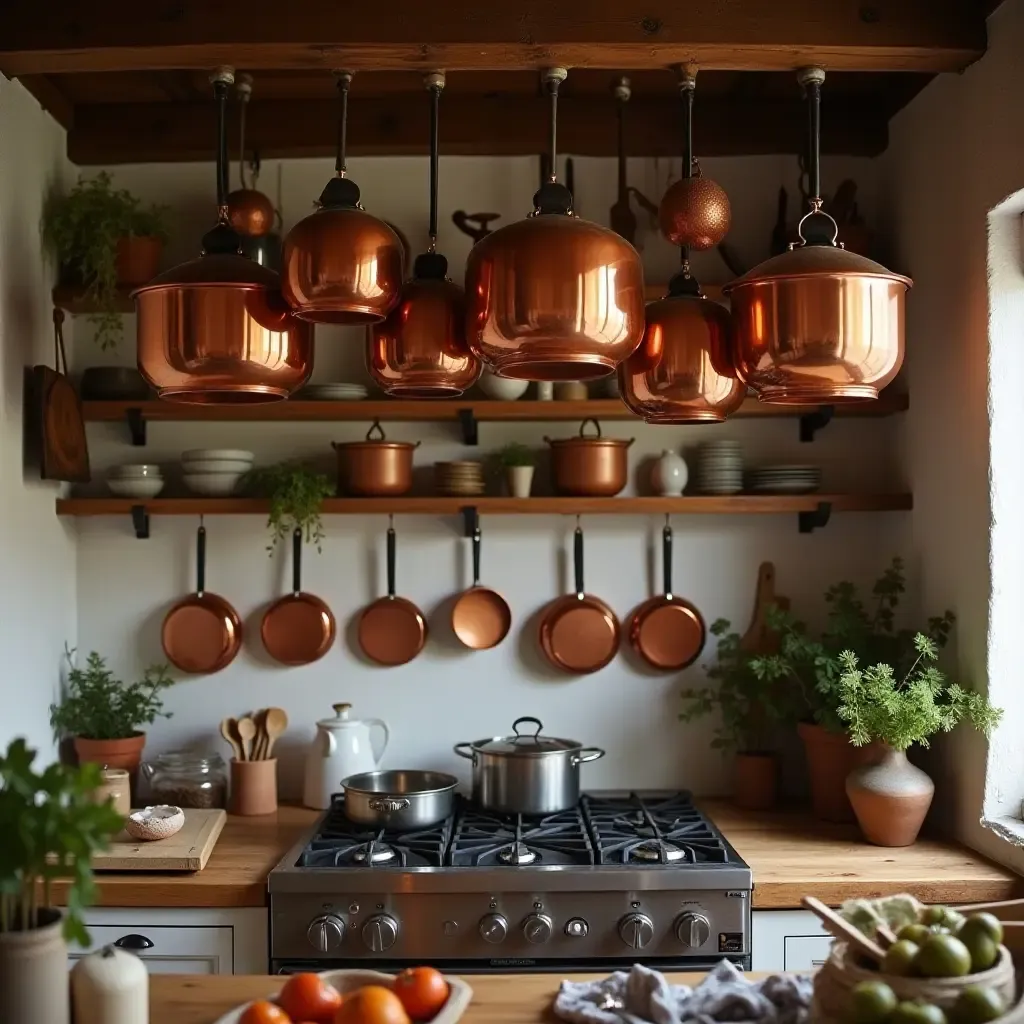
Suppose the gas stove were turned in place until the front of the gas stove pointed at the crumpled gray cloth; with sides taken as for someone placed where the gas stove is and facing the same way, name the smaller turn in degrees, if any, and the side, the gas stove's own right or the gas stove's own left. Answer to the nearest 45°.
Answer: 0° — it already faces it

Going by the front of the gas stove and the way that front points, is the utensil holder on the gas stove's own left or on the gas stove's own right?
on the gas stove's own right

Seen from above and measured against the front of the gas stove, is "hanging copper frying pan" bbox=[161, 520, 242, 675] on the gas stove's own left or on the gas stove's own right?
on the gas stove's own right

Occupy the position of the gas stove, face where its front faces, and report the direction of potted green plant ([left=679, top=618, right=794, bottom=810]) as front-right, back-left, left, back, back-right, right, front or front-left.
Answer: back-left

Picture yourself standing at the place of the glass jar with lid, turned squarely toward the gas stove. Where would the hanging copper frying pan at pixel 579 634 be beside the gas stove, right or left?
left

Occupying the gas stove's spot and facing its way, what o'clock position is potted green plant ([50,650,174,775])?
The potted green plant is roughly at 4 o'clock from the gas stove.

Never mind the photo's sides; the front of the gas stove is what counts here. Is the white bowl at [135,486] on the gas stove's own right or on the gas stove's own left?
on the gas stove's own right

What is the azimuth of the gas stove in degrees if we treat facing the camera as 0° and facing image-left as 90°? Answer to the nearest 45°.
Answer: approximately 0°

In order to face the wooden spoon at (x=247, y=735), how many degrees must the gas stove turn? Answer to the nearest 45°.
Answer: approximately 135° to its right
